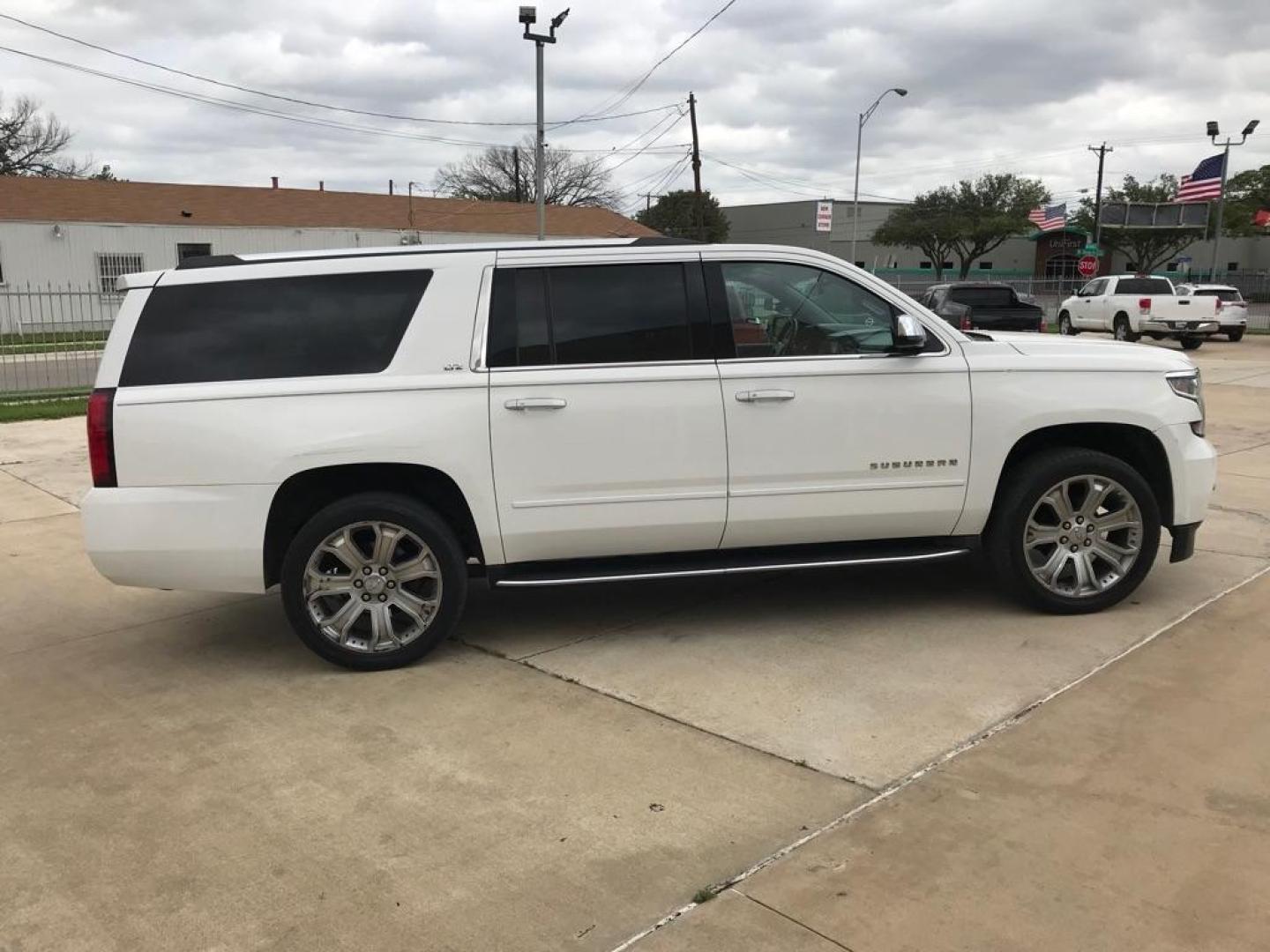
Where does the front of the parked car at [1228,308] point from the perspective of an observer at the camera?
facing away from the viewer and to the left of the viewer

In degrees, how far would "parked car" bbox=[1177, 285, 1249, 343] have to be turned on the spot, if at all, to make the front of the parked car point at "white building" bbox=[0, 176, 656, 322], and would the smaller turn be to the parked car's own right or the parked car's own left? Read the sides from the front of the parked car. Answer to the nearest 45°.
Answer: approximately 45° to the parked car's own left

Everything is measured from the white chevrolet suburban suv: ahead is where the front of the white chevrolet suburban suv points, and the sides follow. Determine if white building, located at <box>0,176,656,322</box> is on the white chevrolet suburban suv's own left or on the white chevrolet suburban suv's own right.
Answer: on the white chevrolet suburban suv's own left

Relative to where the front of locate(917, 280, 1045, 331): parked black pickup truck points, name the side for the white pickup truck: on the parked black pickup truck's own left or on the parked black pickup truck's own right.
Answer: on the parked black pickup truck's own right

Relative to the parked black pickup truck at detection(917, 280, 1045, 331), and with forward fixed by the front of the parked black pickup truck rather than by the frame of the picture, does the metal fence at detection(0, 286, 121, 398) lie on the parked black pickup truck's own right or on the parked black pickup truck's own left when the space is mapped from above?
on the parked black pickup truck's own left

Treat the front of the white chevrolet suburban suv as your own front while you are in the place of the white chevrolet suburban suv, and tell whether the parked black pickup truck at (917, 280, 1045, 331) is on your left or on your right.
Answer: on your left

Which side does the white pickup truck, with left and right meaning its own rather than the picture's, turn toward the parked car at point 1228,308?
right

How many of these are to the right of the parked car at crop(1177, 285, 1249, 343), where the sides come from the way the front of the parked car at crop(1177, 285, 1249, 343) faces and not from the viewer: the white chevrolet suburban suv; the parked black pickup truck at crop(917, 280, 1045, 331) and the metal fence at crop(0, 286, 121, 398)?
0

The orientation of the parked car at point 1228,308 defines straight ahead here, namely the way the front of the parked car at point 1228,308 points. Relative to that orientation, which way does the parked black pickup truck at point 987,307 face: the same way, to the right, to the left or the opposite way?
the same way

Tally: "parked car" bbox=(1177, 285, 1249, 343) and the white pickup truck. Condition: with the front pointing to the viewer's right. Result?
0

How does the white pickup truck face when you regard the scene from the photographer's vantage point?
facing away from the viewer and to the left of the viewer

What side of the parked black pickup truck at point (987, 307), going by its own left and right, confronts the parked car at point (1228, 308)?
right

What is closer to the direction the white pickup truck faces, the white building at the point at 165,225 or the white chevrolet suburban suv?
the white building

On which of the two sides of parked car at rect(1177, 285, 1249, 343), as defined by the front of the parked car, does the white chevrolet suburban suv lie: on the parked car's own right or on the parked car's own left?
on the parked car's own left

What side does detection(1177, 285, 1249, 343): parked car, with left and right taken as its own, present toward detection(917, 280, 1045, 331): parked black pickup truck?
left

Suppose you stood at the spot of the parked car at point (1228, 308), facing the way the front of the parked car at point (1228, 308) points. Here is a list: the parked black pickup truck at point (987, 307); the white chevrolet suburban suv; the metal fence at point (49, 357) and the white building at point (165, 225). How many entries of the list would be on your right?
0

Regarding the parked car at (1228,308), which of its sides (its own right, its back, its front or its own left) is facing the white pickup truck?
left

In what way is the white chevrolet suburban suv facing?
to the viewer's right
